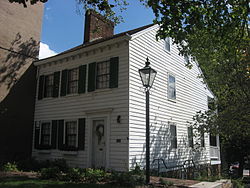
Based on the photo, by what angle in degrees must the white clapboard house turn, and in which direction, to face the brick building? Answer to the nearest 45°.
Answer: approximately 45° to its right

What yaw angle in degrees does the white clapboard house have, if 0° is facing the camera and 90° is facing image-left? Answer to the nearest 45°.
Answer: approximately 45°

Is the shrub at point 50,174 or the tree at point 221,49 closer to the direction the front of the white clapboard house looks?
the shrub

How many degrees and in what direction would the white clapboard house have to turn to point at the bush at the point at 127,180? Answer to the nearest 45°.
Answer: approximately 45° to its left

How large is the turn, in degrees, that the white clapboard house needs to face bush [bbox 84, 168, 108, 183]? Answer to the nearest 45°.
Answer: approximately 45° to its left

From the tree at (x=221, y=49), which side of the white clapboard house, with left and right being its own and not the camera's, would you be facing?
left

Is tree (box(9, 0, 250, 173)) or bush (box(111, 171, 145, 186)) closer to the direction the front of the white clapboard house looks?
the bush

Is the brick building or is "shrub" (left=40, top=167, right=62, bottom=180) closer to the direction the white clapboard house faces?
the shrub
